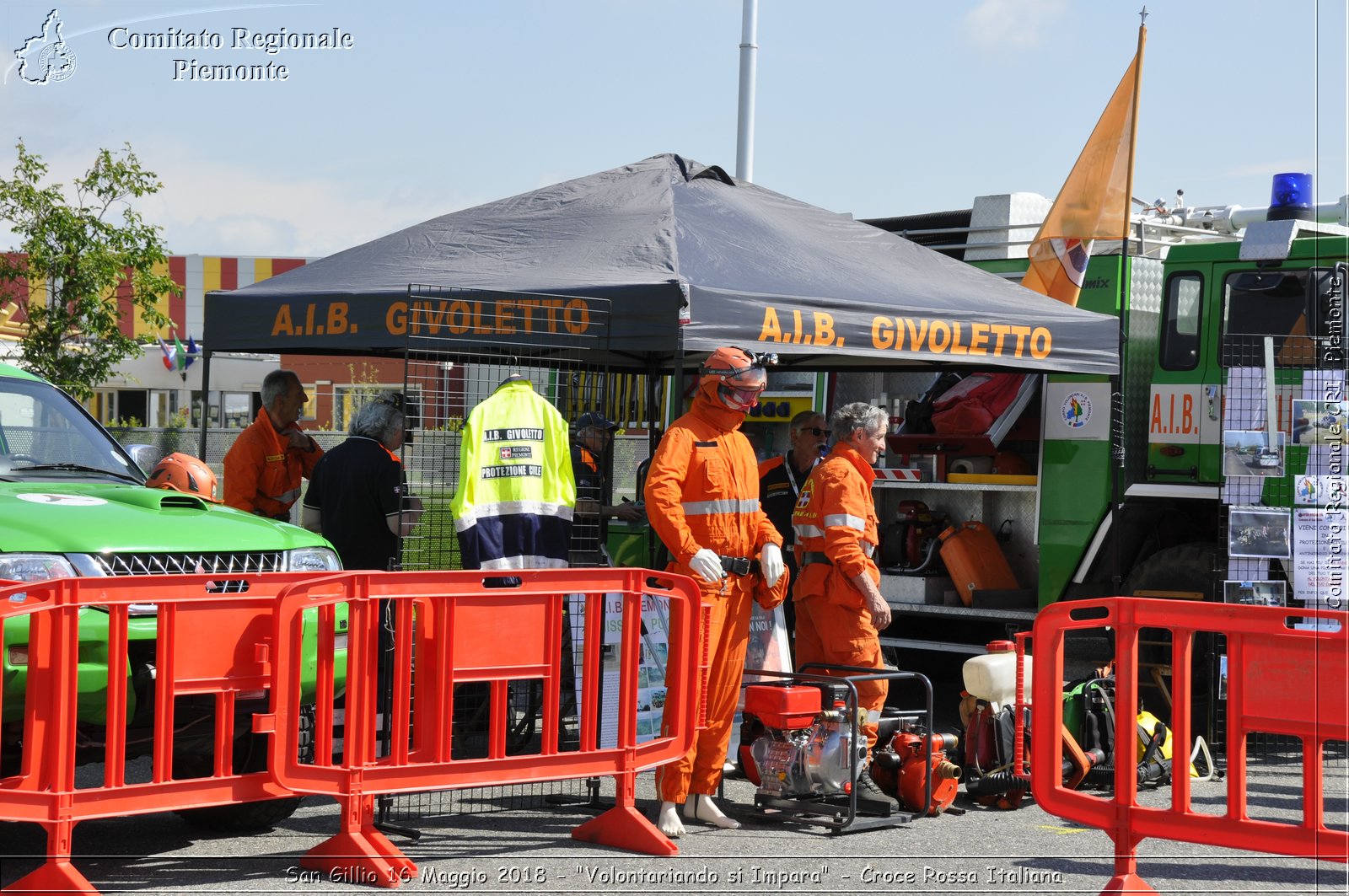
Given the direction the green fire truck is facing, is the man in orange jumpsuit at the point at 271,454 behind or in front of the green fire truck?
behind

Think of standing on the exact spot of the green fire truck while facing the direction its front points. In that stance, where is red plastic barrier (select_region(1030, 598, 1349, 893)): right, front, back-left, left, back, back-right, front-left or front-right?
right

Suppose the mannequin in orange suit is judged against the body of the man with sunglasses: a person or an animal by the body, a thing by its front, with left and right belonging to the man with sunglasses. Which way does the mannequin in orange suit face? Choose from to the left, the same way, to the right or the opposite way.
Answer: the same way

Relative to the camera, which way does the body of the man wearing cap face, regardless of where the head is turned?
to the viewer's right

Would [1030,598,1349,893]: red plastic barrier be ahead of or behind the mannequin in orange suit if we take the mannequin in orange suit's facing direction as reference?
ahead

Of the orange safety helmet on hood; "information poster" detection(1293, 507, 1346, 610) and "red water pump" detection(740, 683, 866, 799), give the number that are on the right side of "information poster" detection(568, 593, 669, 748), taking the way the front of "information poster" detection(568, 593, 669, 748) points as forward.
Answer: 1

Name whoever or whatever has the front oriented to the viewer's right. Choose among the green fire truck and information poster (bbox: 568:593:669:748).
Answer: the green fire truck

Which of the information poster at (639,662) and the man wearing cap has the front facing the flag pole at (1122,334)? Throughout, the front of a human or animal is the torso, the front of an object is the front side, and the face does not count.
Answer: the man wearing cap

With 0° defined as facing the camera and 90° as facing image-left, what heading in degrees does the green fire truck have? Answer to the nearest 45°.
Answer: approximately 270°

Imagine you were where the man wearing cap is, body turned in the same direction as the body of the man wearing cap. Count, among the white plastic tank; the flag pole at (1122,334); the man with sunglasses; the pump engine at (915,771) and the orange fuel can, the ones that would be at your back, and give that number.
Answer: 0

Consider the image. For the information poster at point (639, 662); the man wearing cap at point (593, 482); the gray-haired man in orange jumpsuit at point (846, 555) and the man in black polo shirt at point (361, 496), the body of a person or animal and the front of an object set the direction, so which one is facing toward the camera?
the information poster

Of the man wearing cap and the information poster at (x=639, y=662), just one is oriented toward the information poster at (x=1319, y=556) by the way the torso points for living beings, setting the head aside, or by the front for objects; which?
the man wearing cap

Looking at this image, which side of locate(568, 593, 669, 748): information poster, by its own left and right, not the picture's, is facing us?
front

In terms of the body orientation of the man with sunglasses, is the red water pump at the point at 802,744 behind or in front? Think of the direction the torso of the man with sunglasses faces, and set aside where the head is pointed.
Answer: in front

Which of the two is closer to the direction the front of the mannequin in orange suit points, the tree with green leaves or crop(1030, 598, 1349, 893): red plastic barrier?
the red plastic barrier

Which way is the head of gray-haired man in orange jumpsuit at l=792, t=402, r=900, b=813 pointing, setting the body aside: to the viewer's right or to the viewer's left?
to the viewer's right
